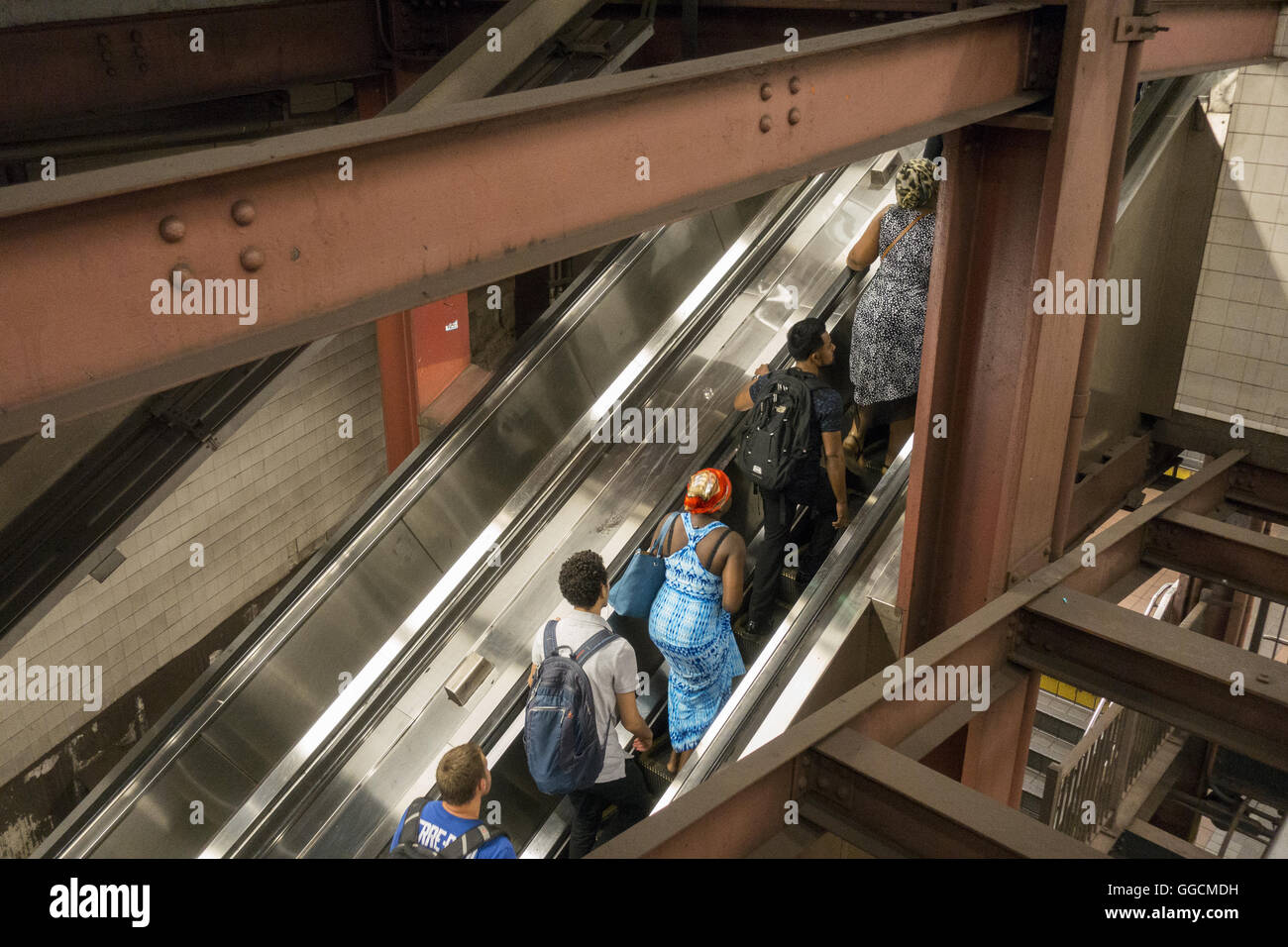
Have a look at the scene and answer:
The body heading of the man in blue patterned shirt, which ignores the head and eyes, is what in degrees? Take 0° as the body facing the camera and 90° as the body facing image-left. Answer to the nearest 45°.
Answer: approximately 225°

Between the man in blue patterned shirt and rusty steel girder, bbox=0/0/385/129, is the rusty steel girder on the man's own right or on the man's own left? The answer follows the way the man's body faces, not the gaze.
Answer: on the man's own left

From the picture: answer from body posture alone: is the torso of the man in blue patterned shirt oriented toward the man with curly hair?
no

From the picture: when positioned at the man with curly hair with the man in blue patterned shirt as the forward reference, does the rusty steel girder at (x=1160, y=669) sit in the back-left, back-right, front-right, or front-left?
front-right

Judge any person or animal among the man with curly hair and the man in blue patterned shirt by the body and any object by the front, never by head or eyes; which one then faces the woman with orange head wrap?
the man with curly hair

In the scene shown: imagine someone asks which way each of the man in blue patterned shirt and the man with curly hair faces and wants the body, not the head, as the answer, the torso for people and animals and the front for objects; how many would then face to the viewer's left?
0

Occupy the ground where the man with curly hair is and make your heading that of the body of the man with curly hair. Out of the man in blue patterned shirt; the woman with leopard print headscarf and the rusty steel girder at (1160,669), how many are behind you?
0

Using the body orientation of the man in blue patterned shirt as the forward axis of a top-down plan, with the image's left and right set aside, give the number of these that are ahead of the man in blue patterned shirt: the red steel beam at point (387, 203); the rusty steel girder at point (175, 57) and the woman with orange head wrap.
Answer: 0

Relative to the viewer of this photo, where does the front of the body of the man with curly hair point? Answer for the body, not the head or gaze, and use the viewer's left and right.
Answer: facing away from the viewer and to the right of the viewer

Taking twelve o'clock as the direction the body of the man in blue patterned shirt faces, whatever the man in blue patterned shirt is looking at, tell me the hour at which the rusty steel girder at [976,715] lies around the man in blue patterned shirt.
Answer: The rusty steel girder is roughly at 4 o'clock from the man in blue patterned shirt.

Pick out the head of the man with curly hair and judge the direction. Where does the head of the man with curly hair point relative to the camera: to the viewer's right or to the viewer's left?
to the viewer's right

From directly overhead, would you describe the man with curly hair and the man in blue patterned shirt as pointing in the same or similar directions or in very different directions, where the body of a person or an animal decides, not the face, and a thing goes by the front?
same or similar directions

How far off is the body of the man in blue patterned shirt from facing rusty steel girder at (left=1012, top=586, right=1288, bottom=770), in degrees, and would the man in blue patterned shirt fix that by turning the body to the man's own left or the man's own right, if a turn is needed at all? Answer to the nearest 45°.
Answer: approximately 90° to the man's own right

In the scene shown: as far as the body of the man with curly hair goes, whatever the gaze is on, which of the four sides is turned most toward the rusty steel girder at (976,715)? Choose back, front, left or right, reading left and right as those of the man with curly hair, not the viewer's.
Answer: right
